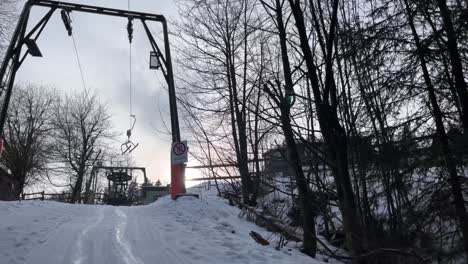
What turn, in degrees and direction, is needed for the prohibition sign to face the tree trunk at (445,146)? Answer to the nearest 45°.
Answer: approximately 45° to its left

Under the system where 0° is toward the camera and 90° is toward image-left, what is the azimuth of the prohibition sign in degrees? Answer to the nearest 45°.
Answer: approximately 0°
